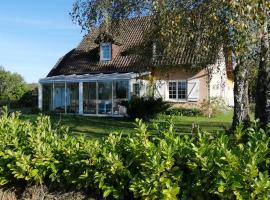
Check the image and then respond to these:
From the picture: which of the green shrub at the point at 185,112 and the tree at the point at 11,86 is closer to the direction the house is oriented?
the green shrub

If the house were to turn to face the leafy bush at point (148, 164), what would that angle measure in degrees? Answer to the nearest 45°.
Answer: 0° — it already faces it

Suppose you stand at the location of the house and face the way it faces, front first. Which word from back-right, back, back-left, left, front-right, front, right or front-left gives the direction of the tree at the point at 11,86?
back-right

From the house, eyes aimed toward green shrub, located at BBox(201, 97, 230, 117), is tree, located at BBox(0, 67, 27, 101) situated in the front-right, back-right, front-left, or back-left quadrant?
back-left

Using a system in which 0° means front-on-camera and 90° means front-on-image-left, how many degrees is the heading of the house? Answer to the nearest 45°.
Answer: approximately 0°

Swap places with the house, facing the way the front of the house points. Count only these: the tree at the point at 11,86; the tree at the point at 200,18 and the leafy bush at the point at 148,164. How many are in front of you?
2

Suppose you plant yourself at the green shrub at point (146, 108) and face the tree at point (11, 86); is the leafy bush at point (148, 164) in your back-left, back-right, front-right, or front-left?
back-left
